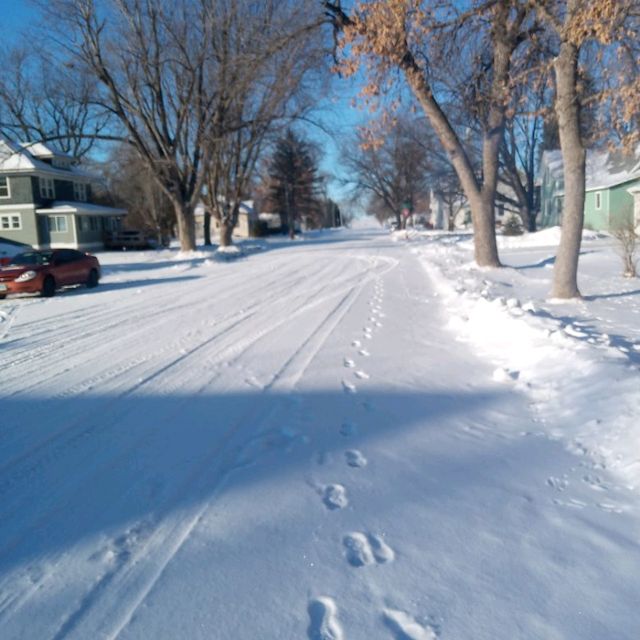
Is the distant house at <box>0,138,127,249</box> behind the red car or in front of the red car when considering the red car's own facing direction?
behind

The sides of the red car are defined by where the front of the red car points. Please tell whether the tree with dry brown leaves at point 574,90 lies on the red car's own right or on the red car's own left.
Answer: on the red car's own left

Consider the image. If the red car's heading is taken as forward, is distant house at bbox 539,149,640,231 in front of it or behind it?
behind

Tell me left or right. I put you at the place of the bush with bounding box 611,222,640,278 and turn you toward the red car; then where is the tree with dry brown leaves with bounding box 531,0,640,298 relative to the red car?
left

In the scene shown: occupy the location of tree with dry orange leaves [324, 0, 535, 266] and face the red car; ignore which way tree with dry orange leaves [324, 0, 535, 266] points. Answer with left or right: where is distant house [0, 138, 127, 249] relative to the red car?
right

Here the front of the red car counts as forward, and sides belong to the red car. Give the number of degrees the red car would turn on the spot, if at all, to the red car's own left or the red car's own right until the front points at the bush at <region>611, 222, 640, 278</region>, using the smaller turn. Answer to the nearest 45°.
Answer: approximately 90° to the red car's own left

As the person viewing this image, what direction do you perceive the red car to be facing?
facing the viewer and to the left of the viewer
